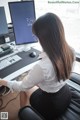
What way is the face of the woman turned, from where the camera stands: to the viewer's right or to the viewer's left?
to the viewer's left

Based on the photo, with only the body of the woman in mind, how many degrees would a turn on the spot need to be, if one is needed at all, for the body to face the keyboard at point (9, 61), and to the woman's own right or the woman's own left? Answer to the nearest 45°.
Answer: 0° — they already face it

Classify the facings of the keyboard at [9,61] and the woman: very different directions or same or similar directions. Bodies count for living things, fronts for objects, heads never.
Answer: very different directions

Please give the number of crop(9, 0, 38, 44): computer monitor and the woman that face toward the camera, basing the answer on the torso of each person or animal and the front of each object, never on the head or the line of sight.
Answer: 1

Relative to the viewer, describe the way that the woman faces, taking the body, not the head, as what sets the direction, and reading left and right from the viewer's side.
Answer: facing away from the viewer and to the left of the viewer
